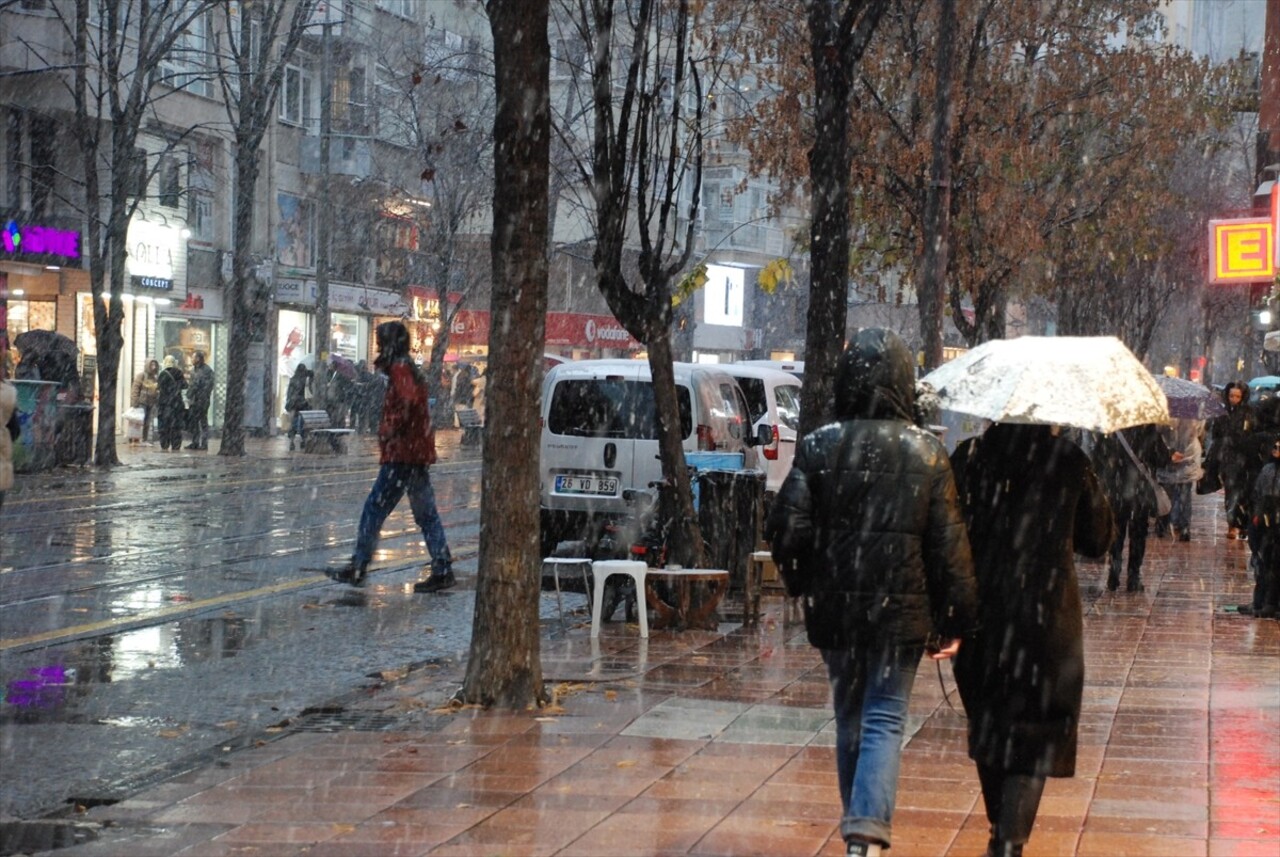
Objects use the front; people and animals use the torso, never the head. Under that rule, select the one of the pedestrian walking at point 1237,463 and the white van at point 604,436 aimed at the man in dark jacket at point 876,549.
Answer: the pedestrian walking

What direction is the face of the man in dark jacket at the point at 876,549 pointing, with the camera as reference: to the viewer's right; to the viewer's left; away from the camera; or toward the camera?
away from the camera

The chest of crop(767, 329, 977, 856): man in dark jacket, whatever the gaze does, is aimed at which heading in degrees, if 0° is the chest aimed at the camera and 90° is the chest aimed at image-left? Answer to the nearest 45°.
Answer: approximately 180°

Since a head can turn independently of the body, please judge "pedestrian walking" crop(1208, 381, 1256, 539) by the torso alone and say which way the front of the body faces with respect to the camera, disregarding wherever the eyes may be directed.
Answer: toward the camera

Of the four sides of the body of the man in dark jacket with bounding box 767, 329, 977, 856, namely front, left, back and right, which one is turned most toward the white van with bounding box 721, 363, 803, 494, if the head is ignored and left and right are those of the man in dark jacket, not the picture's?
front

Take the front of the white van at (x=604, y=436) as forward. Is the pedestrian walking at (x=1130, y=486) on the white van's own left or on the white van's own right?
on the white van's own right

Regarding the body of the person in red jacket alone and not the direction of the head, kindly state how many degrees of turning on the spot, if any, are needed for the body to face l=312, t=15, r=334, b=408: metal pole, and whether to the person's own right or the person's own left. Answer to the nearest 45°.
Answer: approximately 90° to the person's own right

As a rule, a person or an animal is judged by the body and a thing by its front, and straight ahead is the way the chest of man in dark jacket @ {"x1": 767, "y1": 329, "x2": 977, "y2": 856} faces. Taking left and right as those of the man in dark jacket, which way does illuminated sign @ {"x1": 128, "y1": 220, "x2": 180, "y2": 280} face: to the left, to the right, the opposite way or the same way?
to the right

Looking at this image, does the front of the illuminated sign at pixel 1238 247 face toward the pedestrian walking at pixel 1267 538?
yes

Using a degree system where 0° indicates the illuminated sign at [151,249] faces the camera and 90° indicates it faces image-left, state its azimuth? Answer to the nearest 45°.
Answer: approximately 315°

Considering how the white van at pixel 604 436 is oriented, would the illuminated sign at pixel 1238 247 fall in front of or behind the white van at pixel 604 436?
in front

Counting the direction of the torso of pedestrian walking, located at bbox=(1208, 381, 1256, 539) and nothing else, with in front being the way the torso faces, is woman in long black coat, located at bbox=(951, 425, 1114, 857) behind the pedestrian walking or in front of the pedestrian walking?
in front
